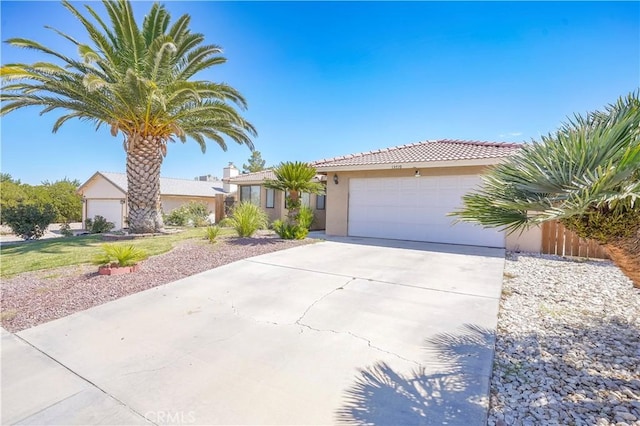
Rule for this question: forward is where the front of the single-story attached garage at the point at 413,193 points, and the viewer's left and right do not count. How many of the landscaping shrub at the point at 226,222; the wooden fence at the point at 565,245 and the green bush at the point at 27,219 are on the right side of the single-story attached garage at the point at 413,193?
2

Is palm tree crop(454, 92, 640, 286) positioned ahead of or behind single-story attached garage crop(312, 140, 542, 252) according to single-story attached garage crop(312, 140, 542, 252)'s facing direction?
ahead

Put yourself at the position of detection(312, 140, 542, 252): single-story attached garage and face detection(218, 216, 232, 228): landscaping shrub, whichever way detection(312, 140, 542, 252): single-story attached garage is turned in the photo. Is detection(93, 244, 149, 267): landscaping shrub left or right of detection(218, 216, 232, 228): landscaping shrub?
left

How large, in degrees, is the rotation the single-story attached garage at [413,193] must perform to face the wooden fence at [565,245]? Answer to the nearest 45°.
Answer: approximately 90° to its left

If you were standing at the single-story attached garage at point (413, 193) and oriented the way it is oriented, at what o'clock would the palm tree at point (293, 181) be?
The palm tree is roughly at 2 o'clock from the single-story attached garage.

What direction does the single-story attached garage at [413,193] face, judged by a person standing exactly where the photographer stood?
facing the viewer

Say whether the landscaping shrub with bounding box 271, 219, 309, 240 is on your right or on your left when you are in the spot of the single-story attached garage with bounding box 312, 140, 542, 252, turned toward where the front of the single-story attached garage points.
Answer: on your right

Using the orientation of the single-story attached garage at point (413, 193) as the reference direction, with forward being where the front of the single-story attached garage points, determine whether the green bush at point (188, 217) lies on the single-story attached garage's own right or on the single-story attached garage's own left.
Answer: on the single-story attached garage's own right

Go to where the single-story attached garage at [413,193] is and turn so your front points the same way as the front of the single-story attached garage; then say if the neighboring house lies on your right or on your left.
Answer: on your right

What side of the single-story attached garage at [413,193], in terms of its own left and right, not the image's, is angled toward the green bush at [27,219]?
right

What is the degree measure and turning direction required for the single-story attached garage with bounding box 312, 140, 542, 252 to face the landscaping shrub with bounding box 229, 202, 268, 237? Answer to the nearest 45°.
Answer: approximately 90° to its right
